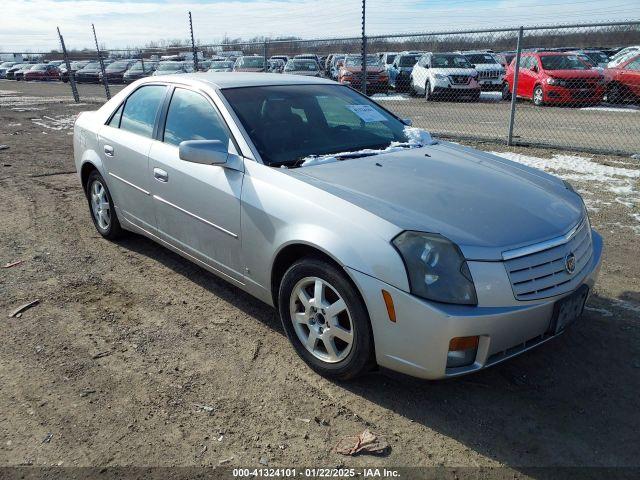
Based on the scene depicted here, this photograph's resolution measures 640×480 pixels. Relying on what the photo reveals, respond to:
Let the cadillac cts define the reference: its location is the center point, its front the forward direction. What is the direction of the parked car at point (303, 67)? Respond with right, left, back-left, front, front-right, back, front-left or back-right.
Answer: back-left

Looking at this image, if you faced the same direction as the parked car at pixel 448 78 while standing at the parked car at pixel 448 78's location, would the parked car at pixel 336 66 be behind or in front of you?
behind

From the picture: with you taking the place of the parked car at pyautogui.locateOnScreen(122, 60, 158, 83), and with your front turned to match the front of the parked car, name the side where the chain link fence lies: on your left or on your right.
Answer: on your left

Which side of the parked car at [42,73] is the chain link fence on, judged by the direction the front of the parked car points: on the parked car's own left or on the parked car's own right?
on the parked car's own left

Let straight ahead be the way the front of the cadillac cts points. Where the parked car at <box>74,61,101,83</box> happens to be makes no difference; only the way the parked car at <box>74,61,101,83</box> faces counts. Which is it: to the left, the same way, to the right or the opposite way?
to the right

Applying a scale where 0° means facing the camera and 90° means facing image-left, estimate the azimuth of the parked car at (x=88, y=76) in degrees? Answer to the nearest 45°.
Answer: approximately 45°

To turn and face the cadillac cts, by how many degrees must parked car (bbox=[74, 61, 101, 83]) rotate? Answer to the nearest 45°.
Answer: approximately 45° to its left
